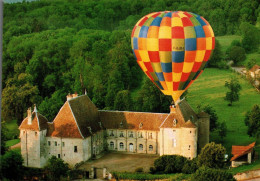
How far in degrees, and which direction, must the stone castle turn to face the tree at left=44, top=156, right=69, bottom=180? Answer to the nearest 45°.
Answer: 0° — it already faces it

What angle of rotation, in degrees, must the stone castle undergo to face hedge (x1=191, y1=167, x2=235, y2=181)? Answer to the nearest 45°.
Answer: approximately 45° to its left

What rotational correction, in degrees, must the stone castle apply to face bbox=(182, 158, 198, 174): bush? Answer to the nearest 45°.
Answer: approximately 90° to its left

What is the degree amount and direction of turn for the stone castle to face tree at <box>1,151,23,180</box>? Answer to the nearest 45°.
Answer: approximately 45° to its right

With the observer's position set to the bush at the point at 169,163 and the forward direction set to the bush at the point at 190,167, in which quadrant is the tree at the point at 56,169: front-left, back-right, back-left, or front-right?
back-right

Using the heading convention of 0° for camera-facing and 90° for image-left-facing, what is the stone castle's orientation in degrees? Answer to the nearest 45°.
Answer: approximately 0°

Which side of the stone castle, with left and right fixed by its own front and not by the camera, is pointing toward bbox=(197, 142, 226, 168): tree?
left
